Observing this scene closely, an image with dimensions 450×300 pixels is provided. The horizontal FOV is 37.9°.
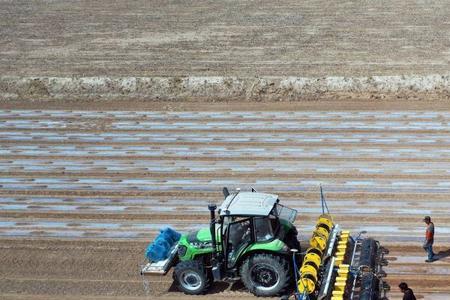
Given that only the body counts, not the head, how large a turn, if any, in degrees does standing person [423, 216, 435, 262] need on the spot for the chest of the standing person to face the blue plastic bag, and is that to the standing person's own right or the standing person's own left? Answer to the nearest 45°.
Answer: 0° — they already face it

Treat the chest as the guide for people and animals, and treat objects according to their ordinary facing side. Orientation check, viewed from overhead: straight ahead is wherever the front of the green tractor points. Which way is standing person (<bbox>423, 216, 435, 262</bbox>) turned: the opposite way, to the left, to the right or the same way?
the same way

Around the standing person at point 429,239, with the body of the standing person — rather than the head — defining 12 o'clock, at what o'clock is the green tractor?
The green tractor is roughly at 11 o'clock from the standing person.

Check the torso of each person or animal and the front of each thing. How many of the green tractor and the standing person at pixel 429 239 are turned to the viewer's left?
2

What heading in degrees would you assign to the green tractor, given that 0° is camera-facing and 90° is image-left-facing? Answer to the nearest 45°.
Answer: approximately 90°

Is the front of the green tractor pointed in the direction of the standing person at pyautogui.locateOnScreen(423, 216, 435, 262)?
no

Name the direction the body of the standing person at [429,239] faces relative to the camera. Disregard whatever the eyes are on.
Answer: to the viewer's left
